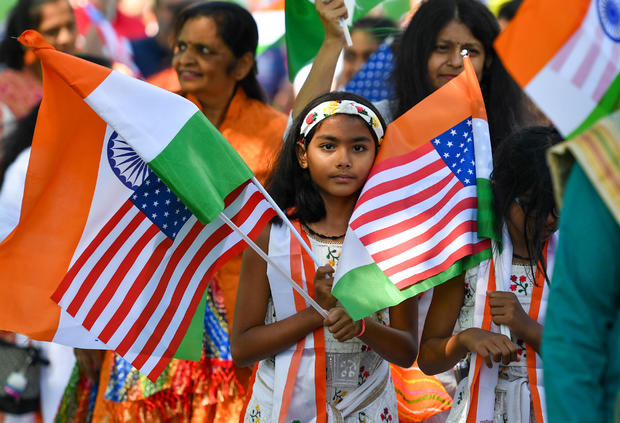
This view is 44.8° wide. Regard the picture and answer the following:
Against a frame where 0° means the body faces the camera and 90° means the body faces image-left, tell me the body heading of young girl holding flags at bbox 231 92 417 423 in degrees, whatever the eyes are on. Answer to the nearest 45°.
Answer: approximately 0°

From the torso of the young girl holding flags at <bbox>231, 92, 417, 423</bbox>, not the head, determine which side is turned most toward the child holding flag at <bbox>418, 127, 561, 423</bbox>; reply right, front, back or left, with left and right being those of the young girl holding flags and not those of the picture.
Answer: left
